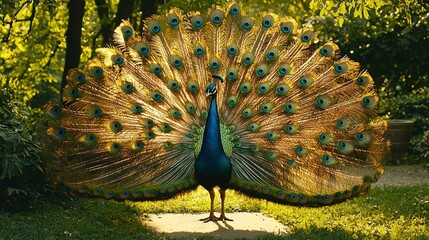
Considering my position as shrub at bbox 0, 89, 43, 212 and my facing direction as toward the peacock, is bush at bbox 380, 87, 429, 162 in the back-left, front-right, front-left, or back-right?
front-left

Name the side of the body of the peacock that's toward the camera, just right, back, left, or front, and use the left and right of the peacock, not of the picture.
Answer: front

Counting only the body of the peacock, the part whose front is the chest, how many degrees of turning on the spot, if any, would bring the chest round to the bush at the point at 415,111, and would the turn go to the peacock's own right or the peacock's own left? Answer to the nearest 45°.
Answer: approximately 135° to the peacock's own left

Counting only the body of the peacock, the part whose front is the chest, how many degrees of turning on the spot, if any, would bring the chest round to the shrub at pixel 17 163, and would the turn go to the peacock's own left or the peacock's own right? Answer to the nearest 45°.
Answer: approximately 90° to the peacock's own right

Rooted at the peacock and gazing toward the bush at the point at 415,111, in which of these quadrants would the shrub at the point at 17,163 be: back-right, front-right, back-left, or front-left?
back-left

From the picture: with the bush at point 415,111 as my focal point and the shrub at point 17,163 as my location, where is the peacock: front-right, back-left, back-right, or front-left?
front-right
